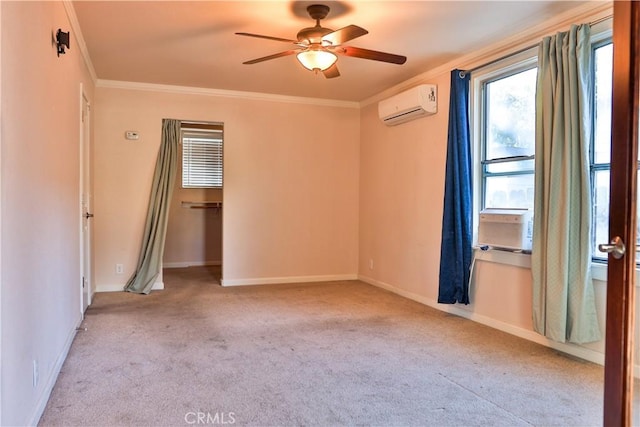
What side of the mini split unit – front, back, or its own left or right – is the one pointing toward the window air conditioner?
left

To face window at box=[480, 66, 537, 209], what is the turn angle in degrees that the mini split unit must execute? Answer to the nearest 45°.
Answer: approximately 90° to its left

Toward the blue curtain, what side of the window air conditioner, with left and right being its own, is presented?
right

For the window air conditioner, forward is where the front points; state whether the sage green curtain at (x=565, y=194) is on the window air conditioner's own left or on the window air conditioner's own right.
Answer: on the window air conditioner's own left

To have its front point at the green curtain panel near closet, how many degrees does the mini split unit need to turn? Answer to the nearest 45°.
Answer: approximately 45° to its right
